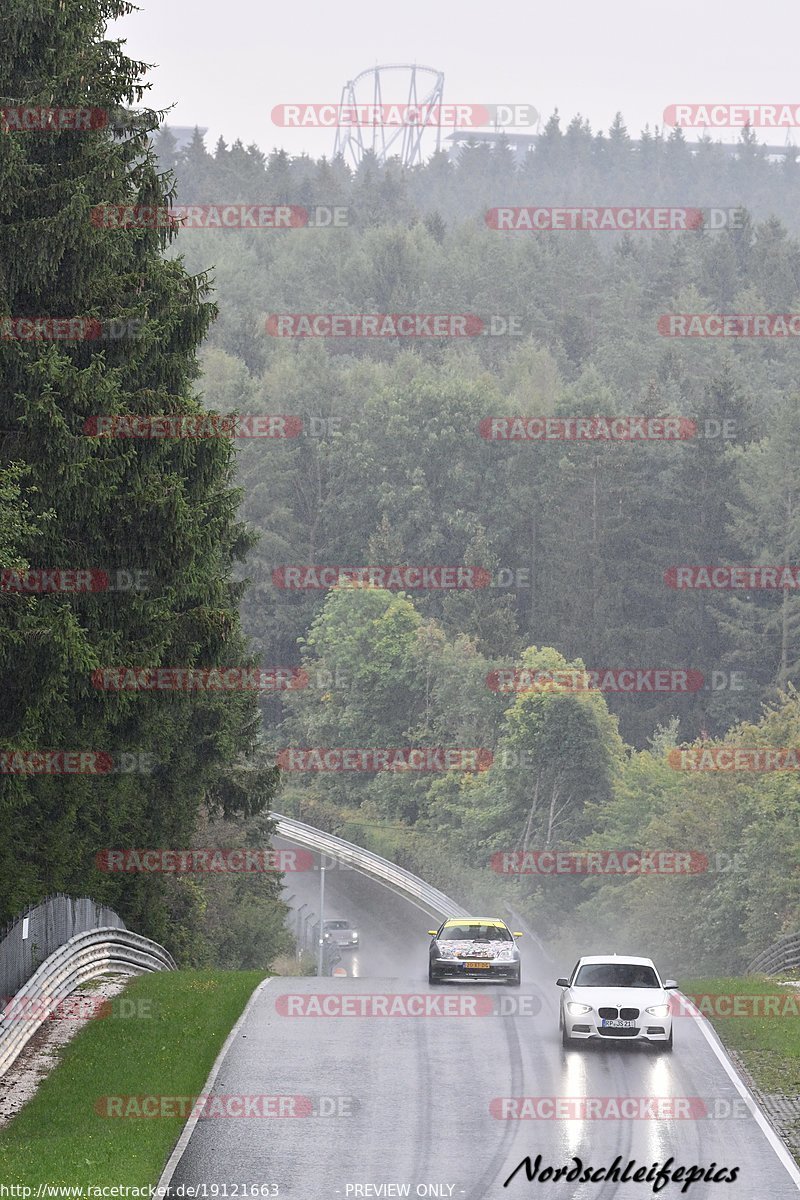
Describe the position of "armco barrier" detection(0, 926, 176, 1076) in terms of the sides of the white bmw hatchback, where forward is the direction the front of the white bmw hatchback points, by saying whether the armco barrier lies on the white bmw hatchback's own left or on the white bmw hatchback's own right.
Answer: on the white bmw hatchback's own right

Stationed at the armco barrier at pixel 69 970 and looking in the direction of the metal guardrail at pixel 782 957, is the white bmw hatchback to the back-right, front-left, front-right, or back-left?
front-right

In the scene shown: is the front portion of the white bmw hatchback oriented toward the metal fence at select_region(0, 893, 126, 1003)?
no

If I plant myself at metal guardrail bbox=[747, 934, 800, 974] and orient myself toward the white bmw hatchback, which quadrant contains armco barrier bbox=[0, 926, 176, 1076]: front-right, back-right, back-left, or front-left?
front-right

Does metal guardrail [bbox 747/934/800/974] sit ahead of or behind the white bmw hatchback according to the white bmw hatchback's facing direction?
behind

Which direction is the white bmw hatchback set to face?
toward the camera
